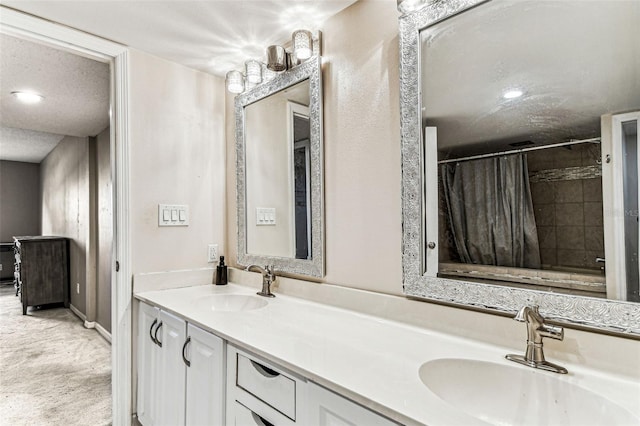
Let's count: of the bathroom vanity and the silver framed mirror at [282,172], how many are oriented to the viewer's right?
0

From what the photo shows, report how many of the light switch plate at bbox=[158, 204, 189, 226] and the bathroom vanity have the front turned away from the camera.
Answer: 0

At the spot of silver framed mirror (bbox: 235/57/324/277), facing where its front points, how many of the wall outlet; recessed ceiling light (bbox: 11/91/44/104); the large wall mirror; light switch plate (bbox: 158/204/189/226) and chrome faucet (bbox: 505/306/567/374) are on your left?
2

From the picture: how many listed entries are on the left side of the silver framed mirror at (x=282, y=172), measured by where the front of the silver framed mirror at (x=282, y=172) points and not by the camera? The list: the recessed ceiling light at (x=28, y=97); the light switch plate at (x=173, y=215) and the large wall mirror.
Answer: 1

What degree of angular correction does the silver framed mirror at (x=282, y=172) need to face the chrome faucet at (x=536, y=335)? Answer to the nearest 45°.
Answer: approximately 90° to its left

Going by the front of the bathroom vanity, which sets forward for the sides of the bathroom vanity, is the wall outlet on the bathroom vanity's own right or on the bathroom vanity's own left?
on the bathroom vanity's own right

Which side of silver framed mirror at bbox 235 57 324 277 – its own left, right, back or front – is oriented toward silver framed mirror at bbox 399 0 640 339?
left

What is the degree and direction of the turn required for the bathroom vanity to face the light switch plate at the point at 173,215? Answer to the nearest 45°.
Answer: approximately 90° to its right

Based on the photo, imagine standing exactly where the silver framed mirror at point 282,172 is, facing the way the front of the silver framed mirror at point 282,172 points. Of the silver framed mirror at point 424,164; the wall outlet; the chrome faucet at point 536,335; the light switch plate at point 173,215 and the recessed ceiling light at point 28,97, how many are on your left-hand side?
2

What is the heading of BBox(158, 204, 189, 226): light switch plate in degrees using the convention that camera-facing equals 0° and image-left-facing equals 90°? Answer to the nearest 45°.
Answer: approximately 0°

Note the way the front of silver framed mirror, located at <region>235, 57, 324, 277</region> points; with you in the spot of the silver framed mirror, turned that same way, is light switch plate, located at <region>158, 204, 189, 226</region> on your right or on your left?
on your right
